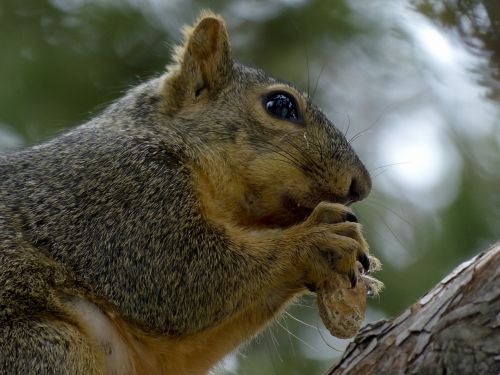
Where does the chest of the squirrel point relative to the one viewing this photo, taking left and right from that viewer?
facing to the right of the viewer
